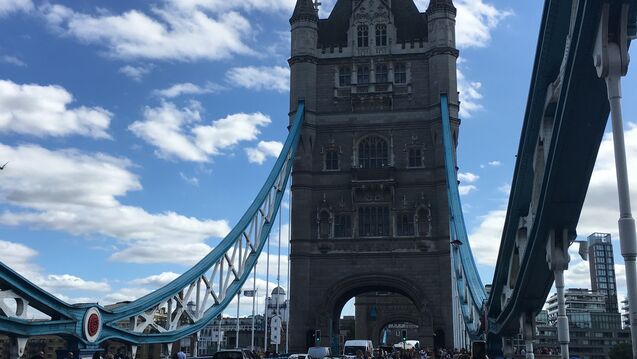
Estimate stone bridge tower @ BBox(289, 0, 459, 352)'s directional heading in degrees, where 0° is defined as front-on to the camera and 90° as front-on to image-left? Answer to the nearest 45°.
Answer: approximately 0°
